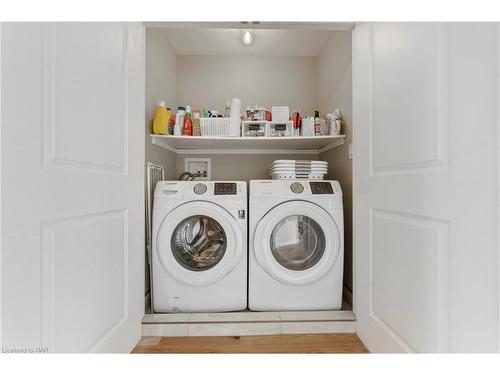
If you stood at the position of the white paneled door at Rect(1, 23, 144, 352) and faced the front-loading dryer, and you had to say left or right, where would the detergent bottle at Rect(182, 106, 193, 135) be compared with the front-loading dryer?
left

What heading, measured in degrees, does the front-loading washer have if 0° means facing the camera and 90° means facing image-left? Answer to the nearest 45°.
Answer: approximately 0°
